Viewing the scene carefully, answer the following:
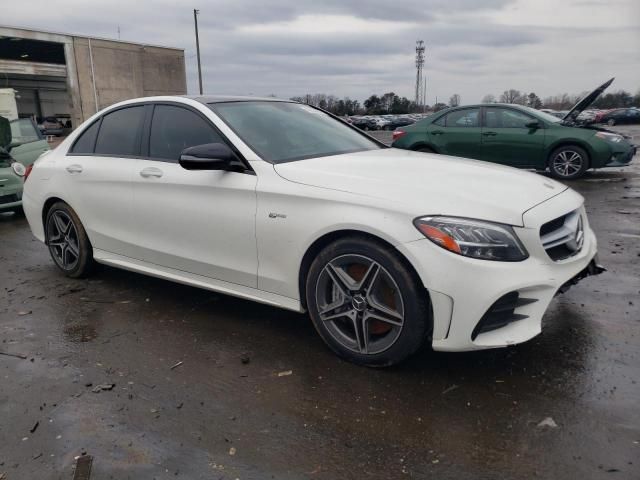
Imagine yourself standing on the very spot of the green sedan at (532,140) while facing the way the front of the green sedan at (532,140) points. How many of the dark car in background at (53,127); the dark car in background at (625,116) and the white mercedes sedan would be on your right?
1

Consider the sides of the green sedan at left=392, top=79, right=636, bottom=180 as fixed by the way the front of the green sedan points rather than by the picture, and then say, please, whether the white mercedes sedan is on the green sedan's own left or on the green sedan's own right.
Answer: on the green sedan's own right

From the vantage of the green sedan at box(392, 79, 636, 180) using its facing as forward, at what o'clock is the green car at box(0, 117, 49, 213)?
the green car at box(0, 117, 49, 213) is roughly at 5 o'clock from the green sedan at box(392, 79, 636, 180).

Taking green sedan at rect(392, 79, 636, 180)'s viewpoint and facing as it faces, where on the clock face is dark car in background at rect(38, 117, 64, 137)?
The dark car in background is roughly at 7 o'clock from the green sedan.

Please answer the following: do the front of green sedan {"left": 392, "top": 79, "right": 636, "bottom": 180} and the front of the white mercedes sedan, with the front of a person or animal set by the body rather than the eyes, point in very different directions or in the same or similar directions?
same or similar directions

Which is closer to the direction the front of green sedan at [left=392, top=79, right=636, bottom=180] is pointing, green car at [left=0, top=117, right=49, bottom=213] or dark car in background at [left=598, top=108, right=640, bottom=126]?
the dark car in background

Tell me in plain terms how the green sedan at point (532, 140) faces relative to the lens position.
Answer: facing to the right of the viewer

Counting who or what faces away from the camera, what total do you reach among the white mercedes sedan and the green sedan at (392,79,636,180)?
0

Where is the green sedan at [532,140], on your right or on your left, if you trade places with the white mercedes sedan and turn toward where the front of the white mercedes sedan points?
on your left

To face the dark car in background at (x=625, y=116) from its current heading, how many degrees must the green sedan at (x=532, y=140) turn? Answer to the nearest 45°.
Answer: approximately 90° to its left

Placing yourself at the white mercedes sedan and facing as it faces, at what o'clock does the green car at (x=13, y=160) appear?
The green car is roughly at 6 o'clock from the white mercedes sedan.

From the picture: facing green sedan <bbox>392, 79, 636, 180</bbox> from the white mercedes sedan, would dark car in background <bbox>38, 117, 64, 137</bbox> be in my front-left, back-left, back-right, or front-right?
front-left

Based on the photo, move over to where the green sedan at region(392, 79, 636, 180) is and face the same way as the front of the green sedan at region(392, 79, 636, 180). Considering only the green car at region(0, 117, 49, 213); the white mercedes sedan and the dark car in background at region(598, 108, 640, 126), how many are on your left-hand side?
1
